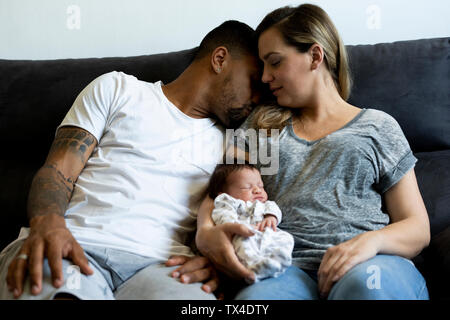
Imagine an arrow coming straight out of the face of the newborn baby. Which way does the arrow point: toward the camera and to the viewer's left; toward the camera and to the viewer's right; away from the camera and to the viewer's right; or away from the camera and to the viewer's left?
toward the camera and to the viewer's right

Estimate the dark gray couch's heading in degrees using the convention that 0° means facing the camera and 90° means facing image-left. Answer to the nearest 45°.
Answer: approximately 0°
